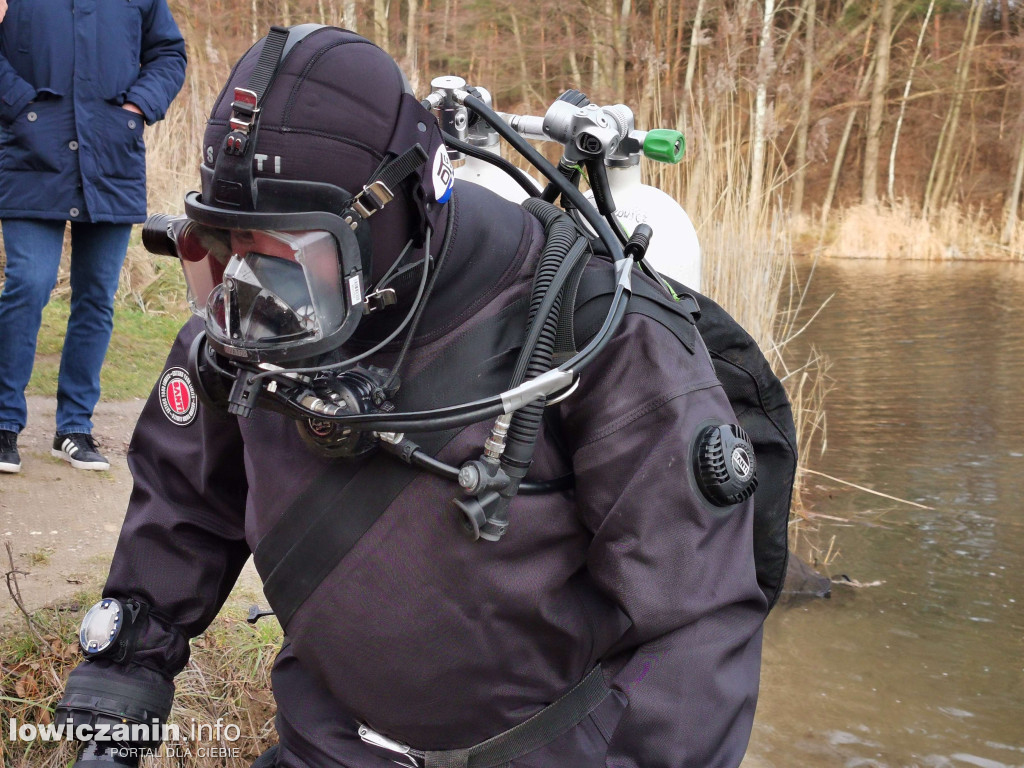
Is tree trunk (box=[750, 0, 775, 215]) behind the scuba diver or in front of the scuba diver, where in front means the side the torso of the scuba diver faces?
behind

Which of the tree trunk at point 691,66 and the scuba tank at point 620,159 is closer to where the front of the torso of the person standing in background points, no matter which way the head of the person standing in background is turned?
the scuba tank

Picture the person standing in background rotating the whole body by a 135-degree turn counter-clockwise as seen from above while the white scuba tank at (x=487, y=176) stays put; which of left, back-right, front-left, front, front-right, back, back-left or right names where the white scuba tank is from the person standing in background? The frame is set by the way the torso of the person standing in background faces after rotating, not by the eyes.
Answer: right

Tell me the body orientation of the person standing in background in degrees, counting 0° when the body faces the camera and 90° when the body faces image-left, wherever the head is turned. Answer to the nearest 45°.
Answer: approximately 0°

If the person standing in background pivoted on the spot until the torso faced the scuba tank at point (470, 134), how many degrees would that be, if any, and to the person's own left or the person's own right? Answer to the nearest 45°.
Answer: approximately 45° to the person's own left

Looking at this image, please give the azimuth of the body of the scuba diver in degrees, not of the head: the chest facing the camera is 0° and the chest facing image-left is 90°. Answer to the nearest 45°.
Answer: approximately 45°
